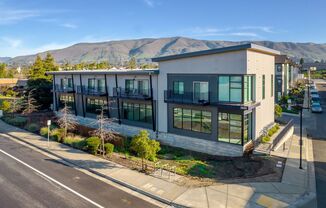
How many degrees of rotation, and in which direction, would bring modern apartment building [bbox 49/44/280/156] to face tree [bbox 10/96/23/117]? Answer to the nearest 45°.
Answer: approximately 90° to its right

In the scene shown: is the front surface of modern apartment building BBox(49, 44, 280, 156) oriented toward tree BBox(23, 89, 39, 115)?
no

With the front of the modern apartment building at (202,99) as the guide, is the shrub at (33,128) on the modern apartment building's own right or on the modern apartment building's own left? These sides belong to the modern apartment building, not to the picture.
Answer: on the modern apartment building's own right

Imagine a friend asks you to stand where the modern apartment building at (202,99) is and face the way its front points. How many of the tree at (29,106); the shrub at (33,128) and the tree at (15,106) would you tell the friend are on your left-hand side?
0

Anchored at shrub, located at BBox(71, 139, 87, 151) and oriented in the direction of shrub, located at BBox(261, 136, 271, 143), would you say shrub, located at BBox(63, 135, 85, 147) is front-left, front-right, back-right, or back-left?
back-left

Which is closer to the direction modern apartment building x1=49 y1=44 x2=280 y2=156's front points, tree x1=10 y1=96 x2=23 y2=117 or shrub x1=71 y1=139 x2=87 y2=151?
the shrub

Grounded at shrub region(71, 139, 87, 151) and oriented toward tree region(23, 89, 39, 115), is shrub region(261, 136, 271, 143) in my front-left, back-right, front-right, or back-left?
back-right

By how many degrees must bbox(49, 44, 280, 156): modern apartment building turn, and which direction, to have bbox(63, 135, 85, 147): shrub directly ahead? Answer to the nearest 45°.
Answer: approximately 45° to its right

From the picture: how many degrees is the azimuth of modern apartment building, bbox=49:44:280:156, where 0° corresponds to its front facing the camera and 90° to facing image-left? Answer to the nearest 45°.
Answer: approximately 45°
